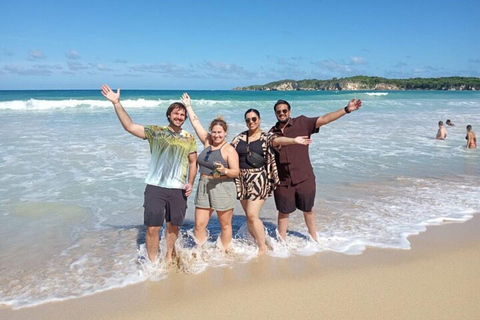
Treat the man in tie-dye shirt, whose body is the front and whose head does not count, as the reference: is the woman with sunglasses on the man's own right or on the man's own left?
on the man's own left

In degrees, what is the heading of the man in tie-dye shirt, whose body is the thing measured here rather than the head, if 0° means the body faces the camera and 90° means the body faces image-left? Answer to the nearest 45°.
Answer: approximately 0°

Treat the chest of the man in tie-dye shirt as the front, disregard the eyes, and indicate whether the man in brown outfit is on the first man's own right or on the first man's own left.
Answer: on the first man's own left

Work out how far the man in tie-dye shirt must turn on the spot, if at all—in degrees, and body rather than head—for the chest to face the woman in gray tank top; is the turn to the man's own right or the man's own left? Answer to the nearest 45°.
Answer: approximately 90° to the man's own left
